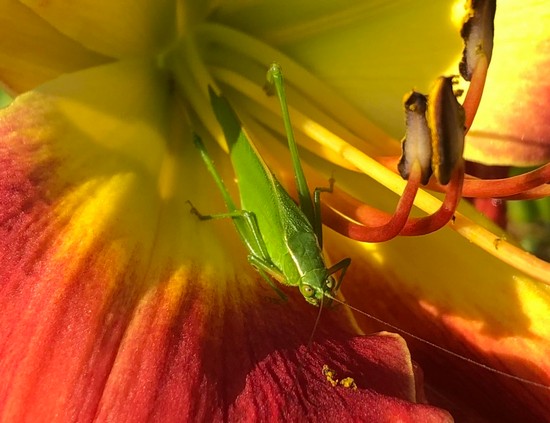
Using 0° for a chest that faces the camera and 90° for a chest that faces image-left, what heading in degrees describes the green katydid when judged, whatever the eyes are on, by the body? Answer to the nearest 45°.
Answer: approximately 315°
